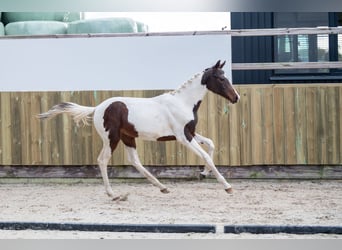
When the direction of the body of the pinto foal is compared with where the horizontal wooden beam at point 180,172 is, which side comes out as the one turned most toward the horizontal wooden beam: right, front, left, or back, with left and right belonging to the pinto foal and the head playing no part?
left

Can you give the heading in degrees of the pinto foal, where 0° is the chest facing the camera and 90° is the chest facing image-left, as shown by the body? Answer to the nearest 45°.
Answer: approximately 270°

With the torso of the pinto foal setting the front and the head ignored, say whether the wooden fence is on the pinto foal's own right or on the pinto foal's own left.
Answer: on the pinto foal's own left

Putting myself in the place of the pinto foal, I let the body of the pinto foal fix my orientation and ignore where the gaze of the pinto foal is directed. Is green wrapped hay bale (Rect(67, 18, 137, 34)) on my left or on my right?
on my left

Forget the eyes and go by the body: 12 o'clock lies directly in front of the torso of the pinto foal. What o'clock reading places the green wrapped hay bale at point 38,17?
The green wrapped hay bale is roughly at 8 o'clock from the pinto foal.

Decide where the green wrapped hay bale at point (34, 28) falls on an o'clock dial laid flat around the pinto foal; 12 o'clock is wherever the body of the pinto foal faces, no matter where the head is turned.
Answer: The green wrapped hay bale is roughly at 8 o'clock from the pinto foal.
